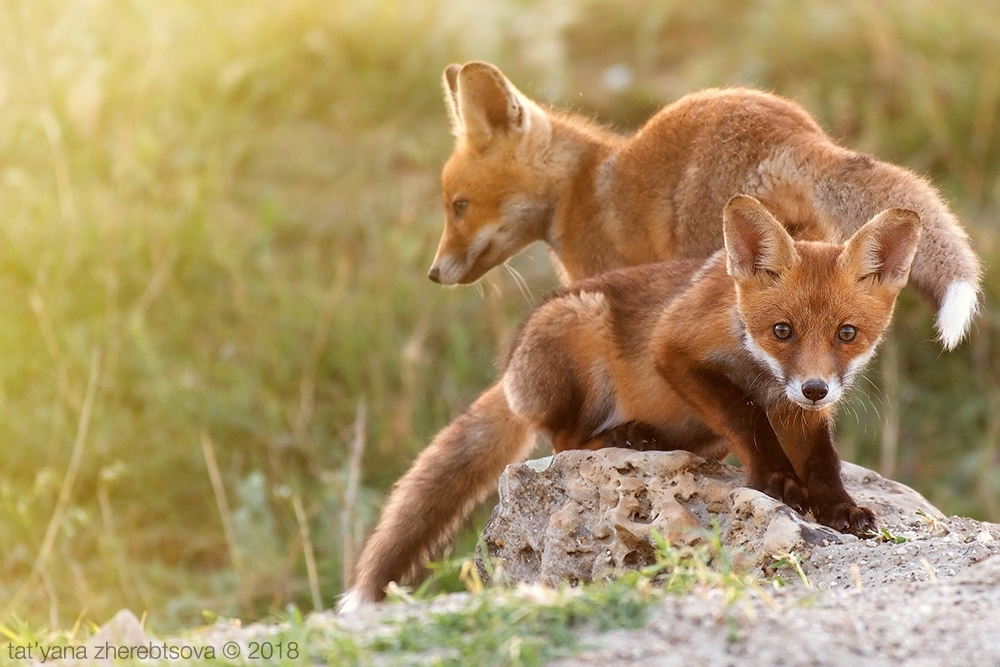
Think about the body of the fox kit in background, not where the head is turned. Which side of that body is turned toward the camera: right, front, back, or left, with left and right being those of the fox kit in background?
left

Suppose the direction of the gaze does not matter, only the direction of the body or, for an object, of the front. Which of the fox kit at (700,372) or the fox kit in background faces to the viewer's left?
the fox kit in background

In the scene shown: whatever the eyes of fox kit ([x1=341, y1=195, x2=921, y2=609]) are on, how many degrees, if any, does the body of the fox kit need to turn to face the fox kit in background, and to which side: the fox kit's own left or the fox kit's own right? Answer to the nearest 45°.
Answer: approximately 135° to the fox kit's own left

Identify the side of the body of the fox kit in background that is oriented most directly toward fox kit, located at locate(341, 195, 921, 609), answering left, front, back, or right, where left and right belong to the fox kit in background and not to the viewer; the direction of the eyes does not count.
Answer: left

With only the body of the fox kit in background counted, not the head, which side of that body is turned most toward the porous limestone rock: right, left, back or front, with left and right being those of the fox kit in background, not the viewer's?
left

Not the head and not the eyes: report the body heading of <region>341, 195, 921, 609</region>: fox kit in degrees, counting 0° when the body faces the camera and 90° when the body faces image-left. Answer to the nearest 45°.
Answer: approximately 315°

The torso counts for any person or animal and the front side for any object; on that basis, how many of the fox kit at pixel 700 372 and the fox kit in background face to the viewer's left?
1
